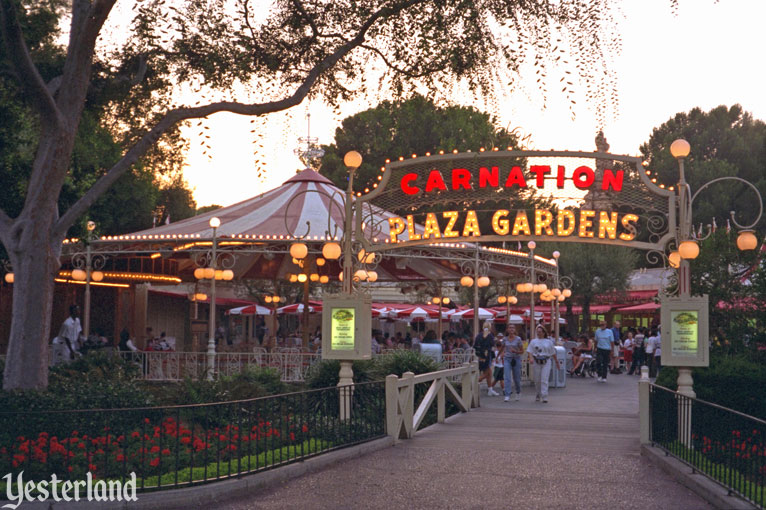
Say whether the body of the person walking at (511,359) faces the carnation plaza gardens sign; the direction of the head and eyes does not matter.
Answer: yes

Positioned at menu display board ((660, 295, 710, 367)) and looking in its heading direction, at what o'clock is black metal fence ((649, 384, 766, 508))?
The black metal fence is roughly at 12 o'clock from the menu display board.

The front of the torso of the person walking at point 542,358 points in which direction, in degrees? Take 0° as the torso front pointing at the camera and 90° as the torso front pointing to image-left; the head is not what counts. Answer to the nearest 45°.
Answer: approximately 0°

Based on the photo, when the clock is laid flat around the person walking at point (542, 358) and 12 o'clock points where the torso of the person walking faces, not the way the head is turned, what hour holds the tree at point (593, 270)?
The tree is roughly at 6 o'clock from the person walking.

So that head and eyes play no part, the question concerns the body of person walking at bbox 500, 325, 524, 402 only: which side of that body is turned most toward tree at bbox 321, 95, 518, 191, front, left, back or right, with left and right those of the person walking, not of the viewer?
back

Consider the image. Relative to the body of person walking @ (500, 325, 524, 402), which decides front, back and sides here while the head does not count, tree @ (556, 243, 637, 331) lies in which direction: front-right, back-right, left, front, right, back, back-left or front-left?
back

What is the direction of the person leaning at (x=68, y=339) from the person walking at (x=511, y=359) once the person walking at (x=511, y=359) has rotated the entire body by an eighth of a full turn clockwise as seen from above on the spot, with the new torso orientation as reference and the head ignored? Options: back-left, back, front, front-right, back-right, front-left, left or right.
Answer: front-right

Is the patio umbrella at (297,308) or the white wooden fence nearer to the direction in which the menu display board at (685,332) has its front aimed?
the white wooden fence

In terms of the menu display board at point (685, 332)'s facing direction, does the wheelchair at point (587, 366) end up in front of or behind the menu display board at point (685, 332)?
behind

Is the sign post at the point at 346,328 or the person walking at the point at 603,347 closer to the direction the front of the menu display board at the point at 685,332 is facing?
the sign post

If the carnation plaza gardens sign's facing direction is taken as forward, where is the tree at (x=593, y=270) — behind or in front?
behind
